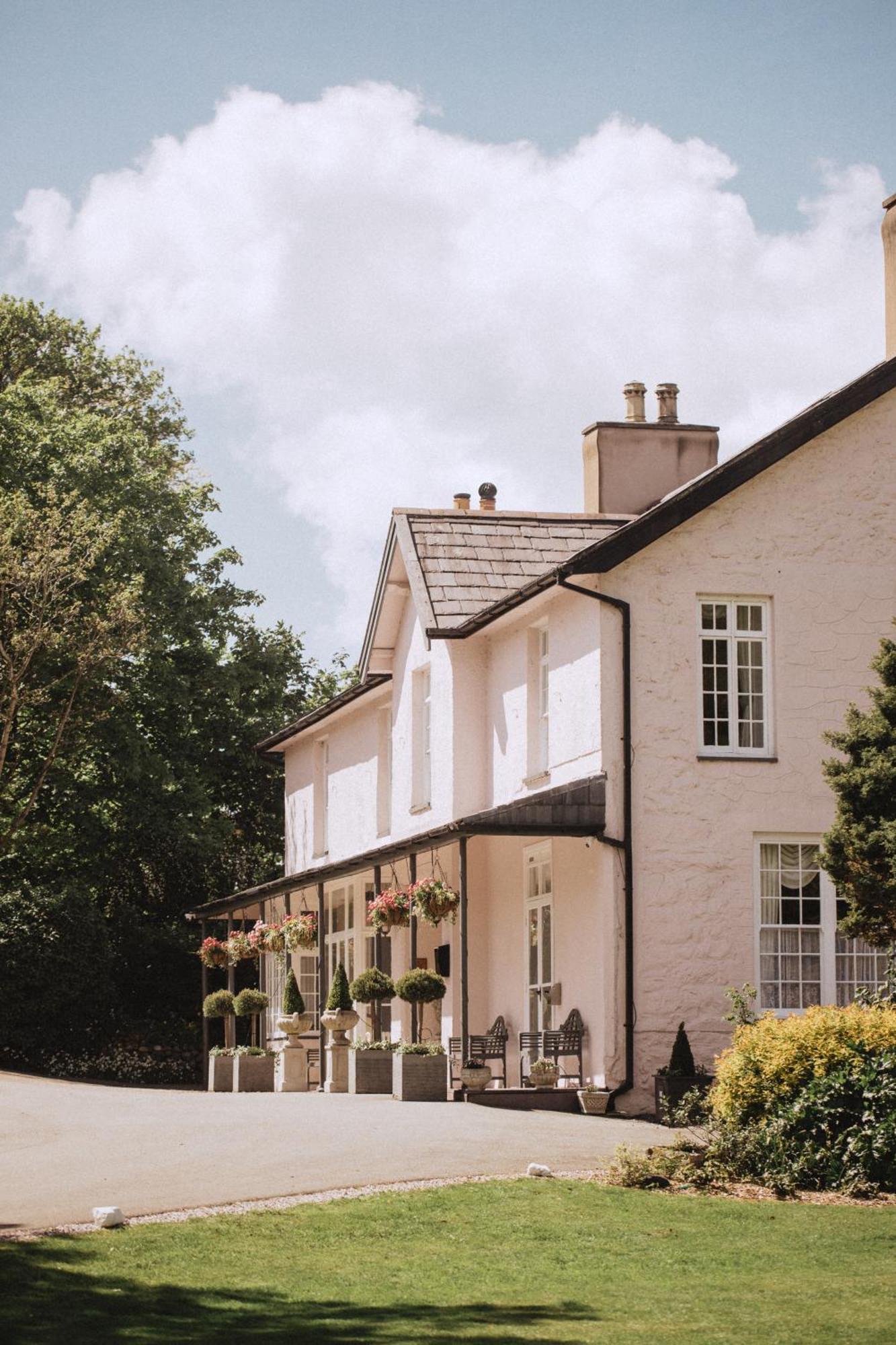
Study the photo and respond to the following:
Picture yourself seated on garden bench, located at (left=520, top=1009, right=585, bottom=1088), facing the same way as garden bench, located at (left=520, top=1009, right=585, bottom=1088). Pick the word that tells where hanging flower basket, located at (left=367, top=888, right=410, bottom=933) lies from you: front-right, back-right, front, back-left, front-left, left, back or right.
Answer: front-right

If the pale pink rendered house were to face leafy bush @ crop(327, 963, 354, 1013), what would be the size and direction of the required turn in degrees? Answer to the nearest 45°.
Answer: approximately 45° to its right

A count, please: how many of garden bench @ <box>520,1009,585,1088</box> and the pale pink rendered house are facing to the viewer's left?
2

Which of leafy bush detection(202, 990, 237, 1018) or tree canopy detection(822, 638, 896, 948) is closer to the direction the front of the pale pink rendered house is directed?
the leafy bush

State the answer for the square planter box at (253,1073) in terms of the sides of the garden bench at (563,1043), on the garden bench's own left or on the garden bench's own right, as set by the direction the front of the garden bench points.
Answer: on the garden bench's own right

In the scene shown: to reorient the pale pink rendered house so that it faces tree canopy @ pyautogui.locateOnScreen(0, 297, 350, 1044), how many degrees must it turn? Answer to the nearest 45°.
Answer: approximately 45° to its right

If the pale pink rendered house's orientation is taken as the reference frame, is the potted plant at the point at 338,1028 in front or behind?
in front

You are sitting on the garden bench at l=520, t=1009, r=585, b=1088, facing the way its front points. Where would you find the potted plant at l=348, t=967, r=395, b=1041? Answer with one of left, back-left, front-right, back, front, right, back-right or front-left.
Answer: front-right

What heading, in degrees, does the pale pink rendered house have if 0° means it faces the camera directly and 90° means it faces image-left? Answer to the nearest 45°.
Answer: approximately 90°

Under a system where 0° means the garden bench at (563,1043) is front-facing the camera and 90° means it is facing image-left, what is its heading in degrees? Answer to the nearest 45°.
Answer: approximately 90°

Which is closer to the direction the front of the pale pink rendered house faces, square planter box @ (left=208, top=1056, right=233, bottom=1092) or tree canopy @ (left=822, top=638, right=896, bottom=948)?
the square planter box
